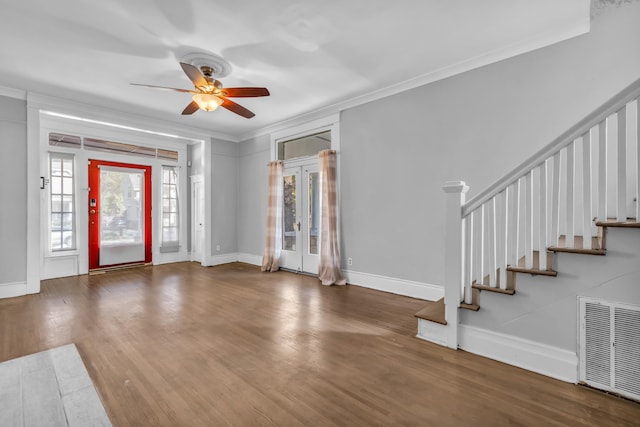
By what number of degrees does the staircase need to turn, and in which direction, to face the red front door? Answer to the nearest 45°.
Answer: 0° — it already faces it

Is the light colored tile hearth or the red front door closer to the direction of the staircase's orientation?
the red front door

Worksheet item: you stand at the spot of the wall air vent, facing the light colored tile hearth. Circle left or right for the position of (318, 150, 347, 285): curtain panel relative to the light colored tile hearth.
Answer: right
